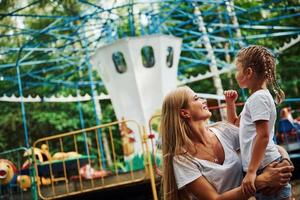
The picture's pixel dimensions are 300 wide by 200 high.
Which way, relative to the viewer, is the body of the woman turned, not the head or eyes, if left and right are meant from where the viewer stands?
facing the viewer and to the right of the viewer

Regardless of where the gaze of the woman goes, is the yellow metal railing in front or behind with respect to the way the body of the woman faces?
behind

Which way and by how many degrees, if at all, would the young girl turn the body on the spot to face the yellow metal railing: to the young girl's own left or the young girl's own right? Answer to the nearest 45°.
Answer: approximately 45° to the young girl's own right

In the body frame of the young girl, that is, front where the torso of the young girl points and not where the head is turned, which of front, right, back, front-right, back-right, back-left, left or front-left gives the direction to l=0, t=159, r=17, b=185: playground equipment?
front-right

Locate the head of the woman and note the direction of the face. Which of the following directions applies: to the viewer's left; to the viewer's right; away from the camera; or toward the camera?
to the viewer's right

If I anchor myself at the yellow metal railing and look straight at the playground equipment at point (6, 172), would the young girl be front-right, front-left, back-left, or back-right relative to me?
back-left

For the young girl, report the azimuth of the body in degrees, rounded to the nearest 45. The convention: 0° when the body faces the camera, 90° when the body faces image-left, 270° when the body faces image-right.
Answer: approximately 90°

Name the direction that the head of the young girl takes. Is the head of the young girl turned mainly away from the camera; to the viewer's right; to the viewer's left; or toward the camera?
to the viewer's left
